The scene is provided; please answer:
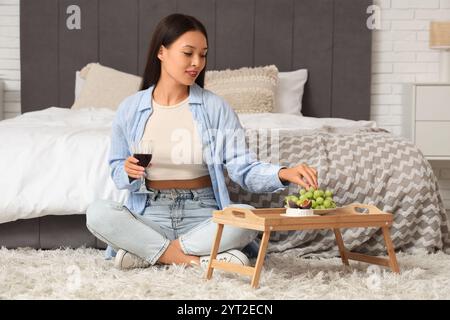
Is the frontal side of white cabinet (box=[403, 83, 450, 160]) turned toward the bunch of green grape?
yes

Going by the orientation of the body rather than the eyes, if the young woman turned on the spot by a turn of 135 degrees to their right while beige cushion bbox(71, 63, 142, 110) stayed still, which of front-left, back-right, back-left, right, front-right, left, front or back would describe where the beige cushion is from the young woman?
front-right

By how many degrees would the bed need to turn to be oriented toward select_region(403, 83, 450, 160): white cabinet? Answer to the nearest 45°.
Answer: approximately 135° to its left

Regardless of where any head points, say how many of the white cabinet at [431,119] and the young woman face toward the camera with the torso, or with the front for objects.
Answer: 2

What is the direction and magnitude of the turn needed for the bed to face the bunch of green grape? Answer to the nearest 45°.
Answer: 0° — it already faces it

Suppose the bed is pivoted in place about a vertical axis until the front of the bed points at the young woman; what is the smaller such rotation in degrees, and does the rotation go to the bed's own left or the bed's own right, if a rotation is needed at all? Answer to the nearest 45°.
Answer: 0° — it already faces them

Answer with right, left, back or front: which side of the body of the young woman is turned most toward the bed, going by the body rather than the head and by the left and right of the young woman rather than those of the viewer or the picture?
back

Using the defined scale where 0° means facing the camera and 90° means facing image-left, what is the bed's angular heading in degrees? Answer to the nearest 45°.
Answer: approximately 0°

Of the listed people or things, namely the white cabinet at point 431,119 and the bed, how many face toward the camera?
2

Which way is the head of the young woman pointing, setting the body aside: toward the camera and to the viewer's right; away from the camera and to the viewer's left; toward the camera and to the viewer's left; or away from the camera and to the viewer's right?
toward the camera and to the viewer's right
